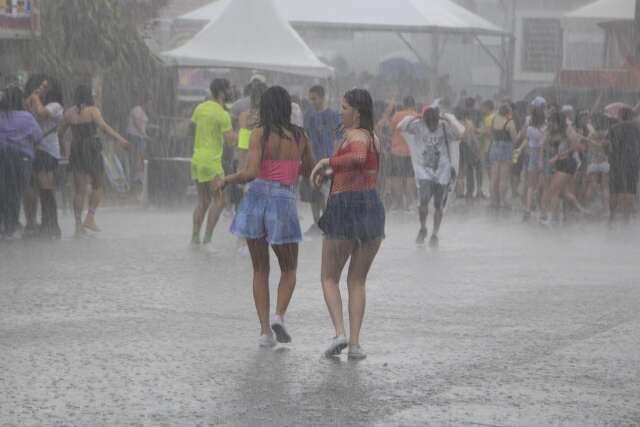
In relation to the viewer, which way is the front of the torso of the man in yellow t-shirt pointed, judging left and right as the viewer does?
facing away from the viewer and to the right of the viewer

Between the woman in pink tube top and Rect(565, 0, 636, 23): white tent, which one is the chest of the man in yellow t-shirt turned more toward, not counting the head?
the white tent

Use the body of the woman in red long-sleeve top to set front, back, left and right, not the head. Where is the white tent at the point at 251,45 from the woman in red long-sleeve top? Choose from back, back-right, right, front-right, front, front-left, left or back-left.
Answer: front-right

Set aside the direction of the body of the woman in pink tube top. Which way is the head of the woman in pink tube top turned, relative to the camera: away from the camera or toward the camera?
away from the camera

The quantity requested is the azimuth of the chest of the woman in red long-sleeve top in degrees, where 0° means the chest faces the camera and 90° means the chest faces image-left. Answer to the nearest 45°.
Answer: approximately 135°

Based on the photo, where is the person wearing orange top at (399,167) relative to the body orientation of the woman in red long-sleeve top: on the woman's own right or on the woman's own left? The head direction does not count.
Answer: on the woman's own right
